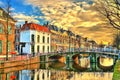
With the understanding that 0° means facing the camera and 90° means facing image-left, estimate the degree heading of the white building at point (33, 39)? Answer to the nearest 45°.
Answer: approximately 315°

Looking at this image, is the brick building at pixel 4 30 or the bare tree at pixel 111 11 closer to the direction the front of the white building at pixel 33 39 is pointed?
the bare tree

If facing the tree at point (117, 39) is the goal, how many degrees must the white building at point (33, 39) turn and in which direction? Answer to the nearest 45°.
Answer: approximately 45° to its left

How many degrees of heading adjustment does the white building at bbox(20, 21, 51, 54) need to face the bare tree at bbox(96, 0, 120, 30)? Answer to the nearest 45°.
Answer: approximately 45° to its right

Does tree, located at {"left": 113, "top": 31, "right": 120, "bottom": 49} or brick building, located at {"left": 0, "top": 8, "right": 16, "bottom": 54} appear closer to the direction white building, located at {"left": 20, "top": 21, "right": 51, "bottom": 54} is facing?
the tree

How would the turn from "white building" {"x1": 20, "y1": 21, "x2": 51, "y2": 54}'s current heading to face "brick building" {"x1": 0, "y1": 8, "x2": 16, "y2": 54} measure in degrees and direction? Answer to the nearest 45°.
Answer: approximately 90° to its right
